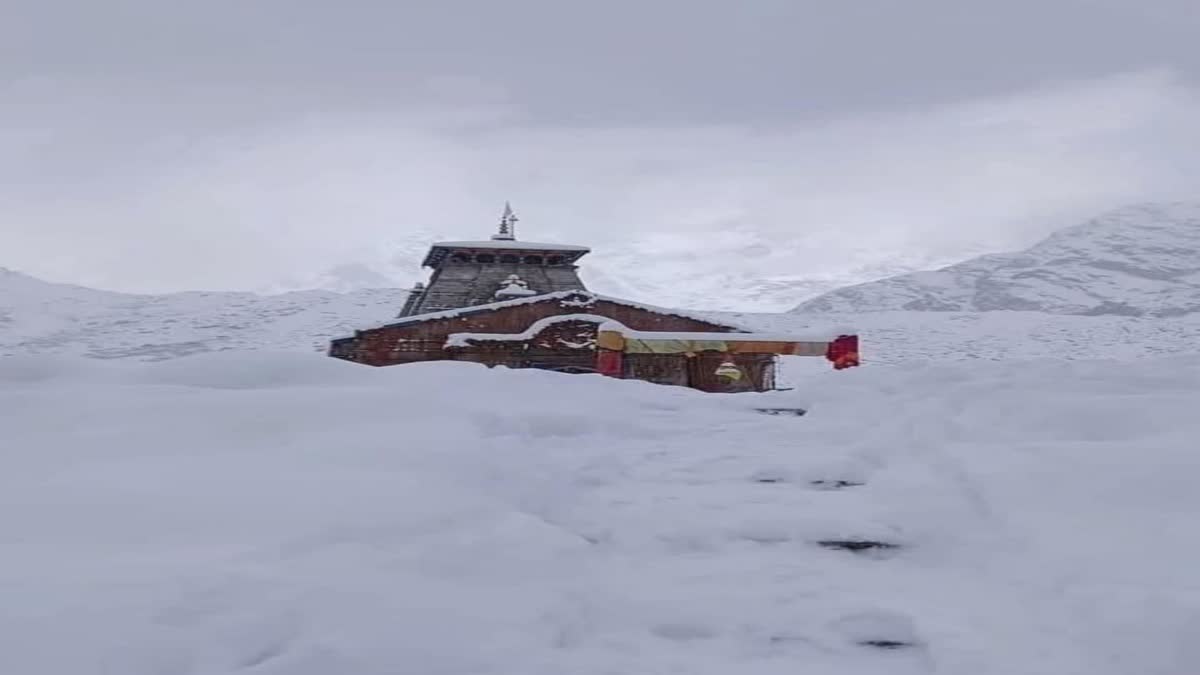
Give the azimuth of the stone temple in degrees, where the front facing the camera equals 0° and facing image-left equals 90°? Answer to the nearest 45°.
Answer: approximately 0°

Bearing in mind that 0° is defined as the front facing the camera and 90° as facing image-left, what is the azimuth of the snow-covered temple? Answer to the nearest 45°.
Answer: approximately 0°
